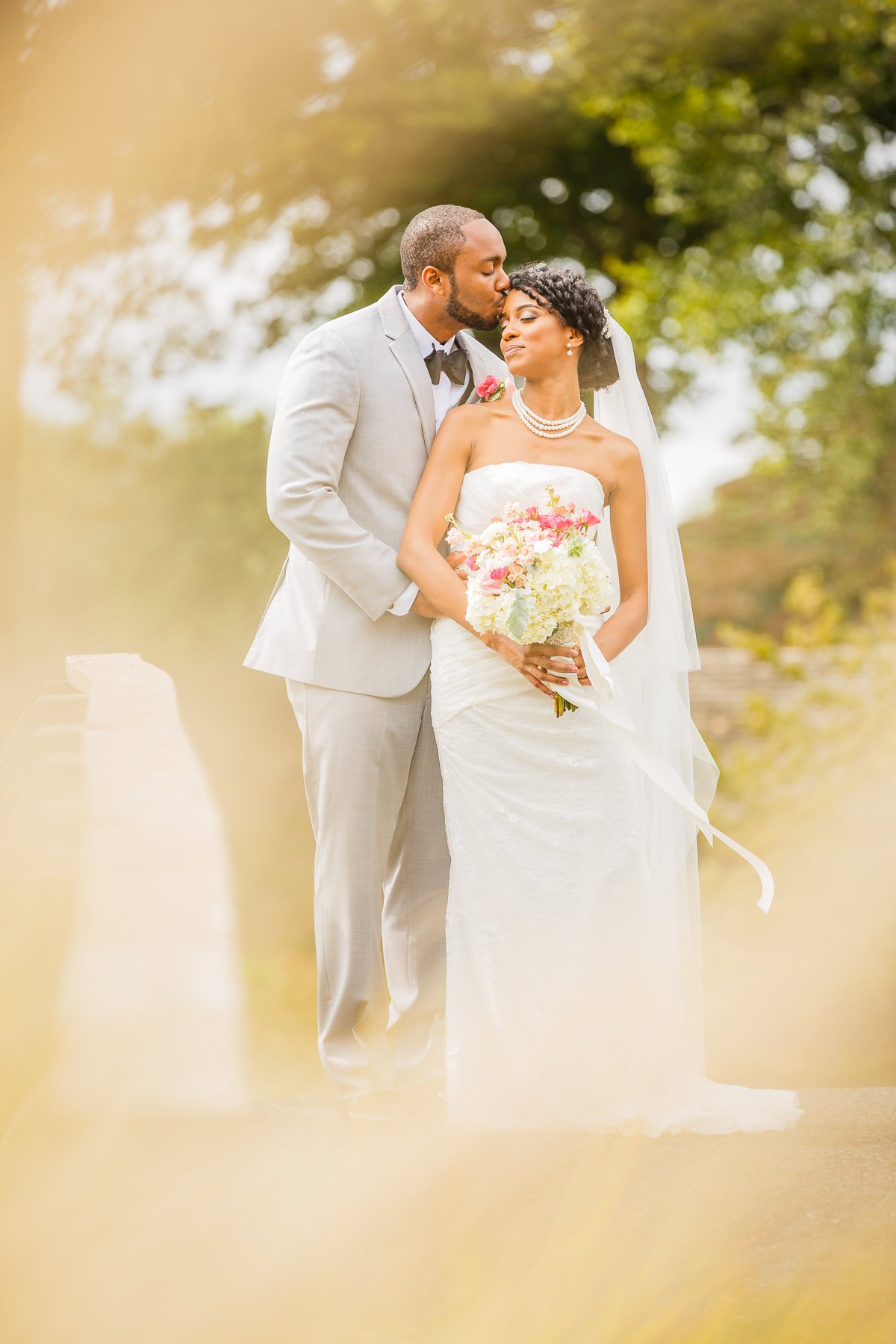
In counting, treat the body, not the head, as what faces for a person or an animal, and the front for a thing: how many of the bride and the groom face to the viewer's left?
0

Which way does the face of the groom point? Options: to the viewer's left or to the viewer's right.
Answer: to the viewer's right

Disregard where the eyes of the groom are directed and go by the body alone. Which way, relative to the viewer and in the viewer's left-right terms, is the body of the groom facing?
facing the viewer and to the right of the viewer

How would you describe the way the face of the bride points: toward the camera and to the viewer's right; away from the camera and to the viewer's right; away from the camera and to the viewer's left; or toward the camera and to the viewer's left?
toward the camera and to the viewer's left
